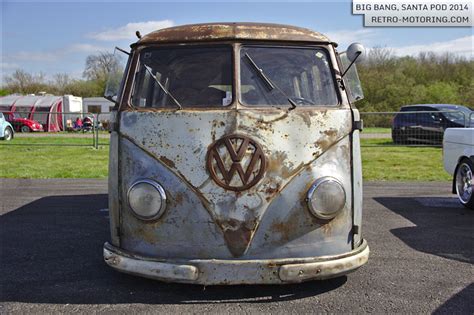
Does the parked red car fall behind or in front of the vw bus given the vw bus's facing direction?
behind

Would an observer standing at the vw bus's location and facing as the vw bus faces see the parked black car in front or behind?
behind

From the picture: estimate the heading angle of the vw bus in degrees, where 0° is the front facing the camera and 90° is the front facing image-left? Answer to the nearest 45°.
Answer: approximately 0°
